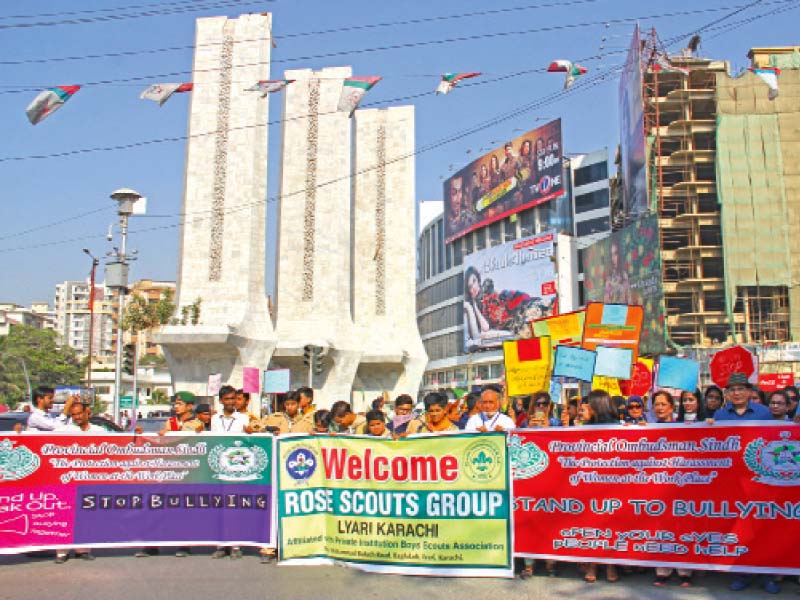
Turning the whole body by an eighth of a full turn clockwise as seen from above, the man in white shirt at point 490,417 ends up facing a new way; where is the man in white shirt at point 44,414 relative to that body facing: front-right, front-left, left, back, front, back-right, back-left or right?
front-right

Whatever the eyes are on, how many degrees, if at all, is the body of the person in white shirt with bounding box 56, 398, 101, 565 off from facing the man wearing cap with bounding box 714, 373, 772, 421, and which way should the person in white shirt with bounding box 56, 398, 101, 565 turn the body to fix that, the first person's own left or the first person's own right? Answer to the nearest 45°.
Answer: approximately 45° to the first person's own left

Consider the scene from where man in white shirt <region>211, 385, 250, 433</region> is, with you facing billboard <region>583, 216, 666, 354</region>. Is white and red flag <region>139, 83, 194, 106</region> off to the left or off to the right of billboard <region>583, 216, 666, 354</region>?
left

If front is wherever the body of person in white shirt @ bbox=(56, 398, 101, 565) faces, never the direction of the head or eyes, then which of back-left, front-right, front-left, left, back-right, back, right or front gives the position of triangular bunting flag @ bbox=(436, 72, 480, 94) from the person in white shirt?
back-left

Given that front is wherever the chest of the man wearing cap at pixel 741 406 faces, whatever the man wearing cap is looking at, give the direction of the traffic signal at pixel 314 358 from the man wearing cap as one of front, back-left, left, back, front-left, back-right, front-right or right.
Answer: back-right

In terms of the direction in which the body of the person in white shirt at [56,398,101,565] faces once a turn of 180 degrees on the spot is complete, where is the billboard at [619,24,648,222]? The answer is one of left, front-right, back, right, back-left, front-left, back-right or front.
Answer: front-right

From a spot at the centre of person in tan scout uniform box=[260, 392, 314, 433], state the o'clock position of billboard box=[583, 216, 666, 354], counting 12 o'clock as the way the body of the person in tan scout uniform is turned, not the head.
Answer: The billboard is roughly at 7 o'clock from the person in tan scout uniform.

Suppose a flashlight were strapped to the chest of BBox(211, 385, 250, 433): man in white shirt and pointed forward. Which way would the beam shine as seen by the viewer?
toward the camera

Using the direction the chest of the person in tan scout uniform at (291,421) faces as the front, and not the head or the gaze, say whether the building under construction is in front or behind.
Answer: behind

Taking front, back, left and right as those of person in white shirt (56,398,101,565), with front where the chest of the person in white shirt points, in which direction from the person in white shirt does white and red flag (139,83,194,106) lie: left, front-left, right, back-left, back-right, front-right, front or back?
back

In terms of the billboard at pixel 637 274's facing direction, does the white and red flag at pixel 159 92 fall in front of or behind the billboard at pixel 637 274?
in front

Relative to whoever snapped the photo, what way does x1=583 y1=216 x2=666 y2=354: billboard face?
facing the viewer and to the left of the viewer

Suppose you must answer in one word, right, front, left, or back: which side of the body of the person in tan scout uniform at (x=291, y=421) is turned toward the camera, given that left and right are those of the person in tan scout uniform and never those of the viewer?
front
